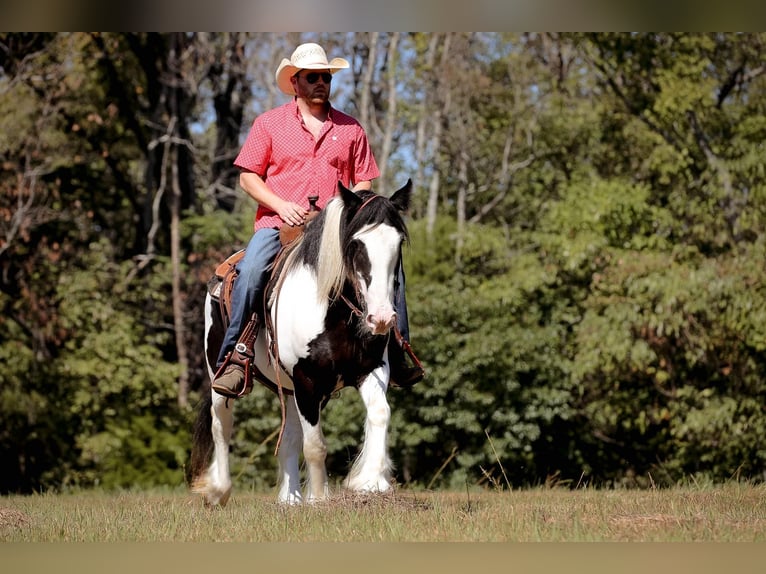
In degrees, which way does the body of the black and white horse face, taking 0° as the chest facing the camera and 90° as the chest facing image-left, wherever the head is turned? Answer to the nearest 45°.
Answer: approximately 315°

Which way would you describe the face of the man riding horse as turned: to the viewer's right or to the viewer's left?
to the viewer's right
